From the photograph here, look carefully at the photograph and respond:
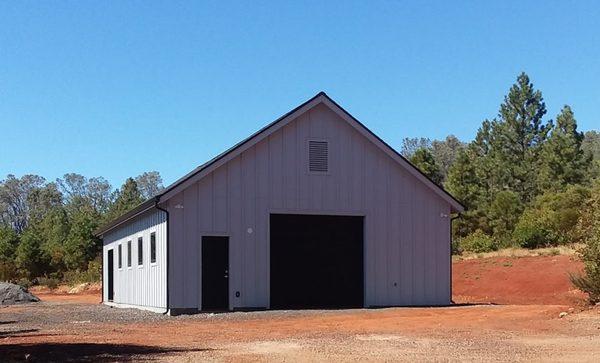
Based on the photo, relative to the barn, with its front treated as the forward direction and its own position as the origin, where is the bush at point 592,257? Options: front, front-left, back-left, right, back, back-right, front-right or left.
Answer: front-left

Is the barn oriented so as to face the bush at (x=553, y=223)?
no

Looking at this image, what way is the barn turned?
toward the camera

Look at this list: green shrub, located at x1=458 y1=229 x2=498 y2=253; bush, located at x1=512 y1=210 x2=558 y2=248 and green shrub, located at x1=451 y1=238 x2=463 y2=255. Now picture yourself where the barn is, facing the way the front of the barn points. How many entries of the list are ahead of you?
0

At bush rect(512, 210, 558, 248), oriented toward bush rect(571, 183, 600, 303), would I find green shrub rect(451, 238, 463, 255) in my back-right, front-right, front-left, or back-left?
back-right

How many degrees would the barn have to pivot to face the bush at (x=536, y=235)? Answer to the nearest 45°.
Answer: approximately 135° to its left

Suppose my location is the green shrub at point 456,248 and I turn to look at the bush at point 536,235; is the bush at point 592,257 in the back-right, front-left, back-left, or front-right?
front-right

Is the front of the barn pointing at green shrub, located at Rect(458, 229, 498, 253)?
no

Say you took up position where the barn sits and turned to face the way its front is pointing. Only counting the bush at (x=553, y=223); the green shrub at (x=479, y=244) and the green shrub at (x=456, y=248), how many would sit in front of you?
0

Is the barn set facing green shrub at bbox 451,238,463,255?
no
